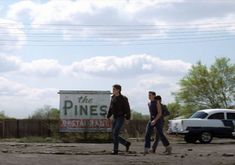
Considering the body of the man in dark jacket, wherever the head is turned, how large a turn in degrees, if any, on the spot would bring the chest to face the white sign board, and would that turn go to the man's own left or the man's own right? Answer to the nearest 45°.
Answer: approximately 135° to the man's own right

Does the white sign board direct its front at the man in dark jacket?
yes

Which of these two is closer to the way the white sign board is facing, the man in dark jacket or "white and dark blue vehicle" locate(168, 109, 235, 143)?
the man in dark jacket

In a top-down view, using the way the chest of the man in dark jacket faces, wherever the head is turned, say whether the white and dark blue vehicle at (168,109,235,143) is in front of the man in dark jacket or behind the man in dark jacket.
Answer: behind

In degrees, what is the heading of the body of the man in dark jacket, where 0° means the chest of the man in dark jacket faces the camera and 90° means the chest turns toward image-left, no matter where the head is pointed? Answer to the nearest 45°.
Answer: approximately 45°

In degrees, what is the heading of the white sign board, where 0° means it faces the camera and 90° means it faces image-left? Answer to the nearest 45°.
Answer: approximately 0°
